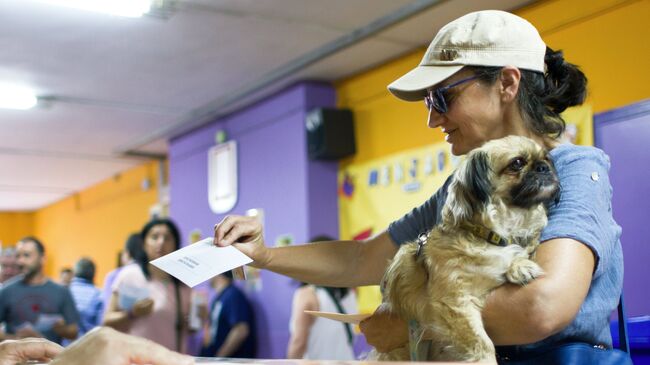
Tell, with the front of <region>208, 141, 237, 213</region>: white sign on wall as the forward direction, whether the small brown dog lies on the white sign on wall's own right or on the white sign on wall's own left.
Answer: on the white sign on wall's own left

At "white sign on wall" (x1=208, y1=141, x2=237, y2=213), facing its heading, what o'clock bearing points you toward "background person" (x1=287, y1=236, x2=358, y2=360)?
The background person is roughly at 10 o'clock from the white sign on wall.

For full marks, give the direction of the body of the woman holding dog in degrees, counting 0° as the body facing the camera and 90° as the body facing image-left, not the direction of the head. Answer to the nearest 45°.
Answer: approximately 90°
